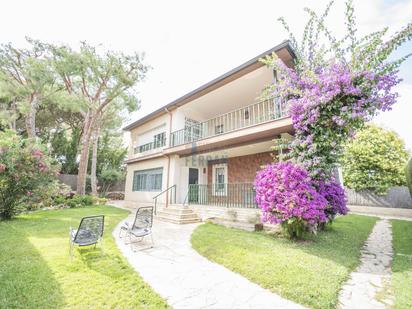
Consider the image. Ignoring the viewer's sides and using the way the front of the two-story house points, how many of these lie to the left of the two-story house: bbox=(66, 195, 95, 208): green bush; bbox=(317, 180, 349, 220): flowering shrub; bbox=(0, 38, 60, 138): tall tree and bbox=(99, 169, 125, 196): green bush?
1

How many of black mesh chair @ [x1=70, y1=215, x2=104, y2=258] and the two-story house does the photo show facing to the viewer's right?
0

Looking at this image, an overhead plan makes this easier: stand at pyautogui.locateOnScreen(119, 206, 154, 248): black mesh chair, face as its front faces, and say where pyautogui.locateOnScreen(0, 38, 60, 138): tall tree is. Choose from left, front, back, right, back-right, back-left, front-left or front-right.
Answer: right

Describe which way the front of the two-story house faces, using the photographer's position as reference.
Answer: facing the viewer and to the left of the viewer

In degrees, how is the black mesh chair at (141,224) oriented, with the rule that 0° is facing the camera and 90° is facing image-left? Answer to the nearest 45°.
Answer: approximately 45°

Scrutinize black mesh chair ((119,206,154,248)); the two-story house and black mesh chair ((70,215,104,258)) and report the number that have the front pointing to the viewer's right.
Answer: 0

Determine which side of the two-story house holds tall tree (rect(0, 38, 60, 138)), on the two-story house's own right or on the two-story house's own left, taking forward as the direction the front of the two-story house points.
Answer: on the two-story house's own right

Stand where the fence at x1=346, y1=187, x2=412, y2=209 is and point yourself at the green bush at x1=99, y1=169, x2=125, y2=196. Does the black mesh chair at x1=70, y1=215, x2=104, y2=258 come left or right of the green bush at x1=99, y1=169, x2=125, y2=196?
left

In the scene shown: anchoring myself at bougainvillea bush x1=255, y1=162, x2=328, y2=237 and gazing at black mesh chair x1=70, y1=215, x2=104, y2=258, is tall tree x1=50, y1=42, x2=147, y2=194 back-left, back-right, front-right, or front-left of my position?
front-right

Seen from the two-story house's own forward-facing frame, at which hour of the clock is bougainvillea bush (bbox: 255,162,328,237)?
The bougainvillea bush is roughly at 10 o'clock from the two-story house.

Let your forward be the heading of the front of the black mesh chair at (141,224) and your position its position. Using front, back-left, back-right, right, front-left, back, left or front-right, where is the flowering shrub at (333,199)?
back-left
